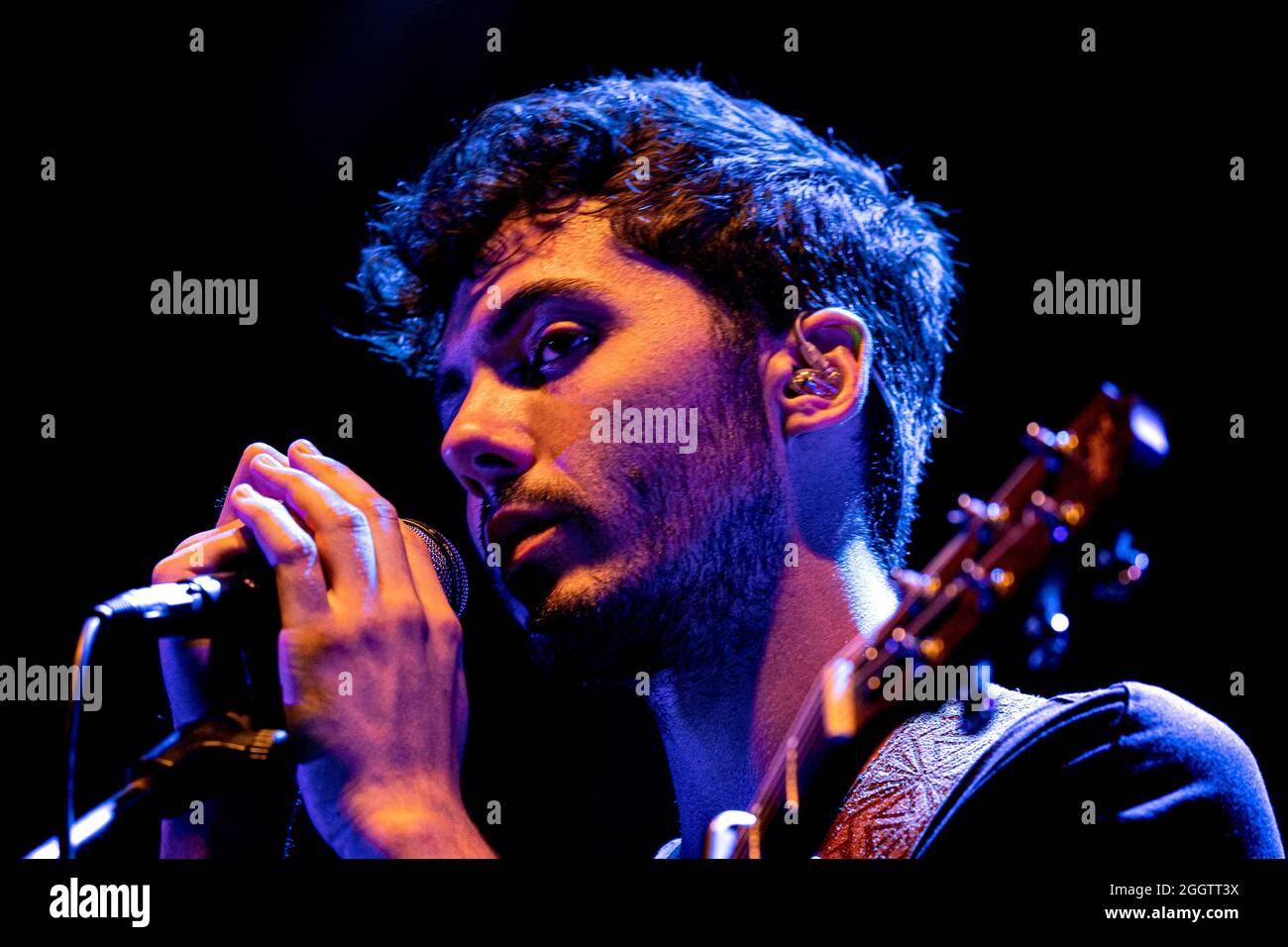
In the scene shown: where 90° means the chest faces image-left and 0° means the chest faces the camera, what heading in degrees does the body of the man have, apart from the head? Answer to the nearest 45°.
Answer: approximately 45°

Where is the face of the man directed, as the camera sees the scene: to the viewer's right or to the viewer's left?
to the viewer's left
